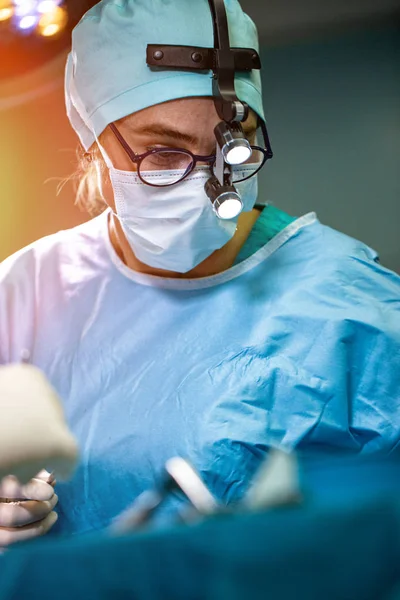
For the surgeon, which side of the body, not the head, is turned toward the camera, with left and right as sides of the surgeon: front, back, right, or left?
front
